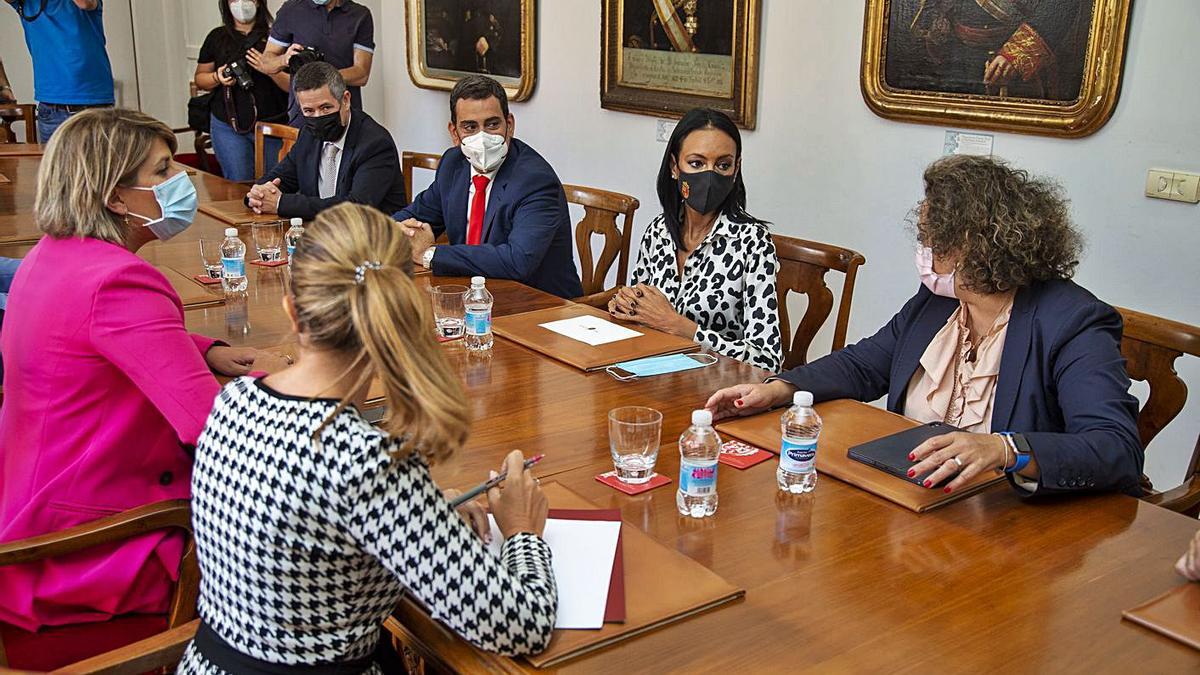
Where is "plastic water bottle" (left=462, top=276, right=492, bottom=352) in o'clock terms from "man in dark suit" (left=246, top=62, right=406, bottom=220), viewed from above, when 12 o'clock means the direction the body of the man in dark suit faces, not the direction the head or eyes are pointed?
The plastic water bottle is roughly at 10 o'clock from the man in dark suit.

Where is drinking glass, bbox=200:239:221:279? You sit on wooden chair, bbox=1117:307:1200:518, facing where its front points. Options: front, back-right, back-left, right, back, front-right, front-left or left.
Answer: front-right

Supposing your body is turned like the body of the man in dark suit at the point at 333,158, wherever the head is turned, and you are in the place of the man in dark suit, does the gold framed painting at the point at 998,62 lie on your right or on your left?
on your left

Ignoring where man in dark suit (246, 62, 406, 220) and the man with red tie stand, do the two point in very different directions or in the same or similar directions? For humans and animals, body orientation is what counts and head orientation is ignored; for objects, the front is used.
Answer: same or similar directions

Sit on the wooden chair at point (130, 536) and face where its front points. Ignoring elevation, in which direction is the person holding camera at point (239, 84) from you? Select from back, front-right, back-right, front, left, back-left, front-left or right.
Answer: front-left

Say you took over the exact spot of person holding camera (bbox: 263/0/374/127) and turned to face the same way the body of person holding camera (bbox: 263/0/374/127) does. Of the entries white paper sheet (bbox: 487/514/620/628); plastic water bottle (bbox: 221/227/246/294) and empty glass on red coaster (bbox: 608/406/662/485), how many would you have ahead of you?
3

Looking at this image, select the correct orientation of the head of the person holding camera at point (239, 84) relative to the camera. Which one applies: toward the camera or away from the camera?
toward the camera

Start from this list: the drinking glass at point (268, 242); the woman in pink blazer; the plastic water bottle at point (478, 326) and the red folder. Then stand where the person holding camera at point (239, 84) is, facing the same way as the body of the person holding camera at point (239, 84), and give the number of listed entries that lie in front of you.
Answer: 4

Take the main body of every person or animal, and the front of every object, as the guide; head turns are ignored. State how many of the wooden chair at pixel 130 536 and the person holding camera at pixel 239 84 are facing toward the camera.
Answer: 1

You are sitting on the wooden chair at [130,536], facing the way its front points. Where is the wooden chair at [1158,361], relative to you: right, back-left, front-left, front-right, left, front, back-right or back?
front-right

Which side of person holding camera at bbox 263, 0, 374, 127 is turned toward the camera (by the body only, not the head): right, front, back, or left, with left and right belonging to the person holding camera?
front

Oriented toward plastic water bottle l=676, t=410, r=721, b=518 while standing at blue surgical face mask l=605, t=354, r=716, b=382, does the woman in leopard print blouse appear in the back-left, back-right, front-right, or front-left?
back-left

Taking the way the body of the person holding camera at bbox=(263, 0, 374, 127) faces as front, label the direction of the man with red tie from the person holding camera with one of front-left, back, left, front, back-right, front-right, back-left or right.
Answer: front

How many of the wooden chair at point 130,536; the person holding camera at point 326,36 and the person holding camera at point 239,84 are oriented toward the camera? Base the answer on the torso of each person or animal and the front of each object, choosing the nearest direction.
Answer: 2

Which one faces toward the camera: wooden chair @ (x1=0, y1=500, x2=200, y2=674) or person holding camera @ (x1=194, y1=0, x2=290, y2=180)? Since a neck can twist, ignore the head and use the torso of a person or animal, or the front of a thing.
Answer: the person holding camera

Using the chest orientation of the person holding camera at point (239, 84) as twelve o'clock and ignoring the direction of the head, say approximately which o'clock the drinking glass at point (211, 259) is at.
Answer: The drinking glass is roughly at 12 o'clock from the person holding camera.

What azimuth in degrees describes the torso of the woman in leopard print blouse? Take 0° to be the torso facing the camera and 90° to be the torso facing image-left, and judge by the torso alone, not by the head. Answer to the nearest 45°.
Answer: approximately 45°

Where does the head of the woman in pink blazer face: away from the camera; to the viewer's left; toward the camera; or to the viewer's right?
to the viewer's right

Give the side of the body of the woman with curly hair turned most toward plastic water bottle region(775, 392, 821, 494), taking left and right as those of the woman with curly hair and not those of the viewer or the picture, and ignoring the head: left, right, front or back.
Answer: front

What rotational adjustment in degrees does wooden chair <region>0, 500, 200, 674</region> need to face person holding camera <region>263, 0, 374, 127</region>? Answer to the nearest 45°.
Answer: approximately 45° to its left

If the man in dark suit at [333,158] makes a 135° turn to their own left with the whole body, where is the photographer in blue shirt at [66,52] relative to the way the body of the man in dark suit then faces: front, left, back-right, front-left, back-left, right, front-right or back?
back-left
